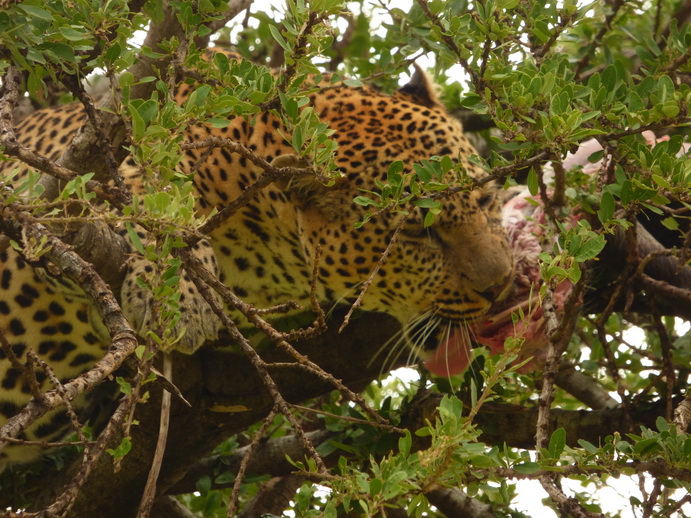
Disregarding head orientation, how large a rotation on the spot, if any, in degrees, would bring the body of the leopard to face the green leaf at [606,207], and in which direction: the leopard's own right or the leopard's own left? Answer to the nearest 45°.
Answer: approximately 45° to the leopard's own right

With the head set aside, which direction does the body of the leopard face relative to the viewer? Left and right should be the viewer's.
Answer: facing to the right of the viewer

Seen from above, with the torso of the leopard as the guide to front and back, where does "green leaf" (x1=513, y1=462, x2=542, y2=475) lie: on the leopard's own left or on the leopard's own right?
on the leopard's own right

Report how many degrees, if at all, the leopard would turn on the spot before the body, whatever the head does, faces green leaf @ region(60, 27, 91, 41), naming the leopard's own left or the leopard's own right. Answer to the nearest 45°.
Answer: approximately 135° to the leopard's own right
